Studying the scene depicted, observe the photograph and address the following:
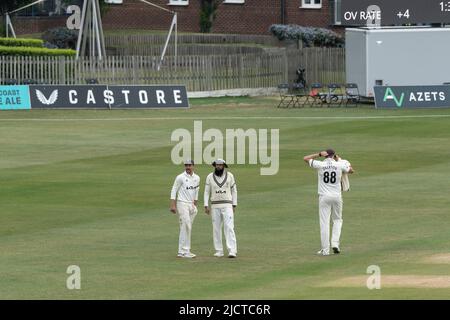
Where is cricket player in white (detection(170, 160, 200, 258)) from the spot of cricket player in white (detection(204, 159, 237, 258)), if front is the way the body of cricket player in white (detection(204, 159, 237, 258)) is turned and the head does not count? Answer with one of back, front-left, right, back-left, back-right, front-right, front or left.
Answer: right

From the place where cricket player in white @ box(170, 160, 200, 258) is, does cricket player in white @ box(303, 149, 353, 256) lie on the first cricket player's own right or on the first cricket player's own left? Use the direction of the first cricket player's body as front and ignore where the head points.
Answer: on the first cricket player's own left

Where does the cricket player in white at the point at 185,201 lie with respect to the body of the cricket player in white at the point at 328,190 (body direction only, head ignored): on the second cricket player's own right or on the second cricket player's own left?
on the second cricket player's own left

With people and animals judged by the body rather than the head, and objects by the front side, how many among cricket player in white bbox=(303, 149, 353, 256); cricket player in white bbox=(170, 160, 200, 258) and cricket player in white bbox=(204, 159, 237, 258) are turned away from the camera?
1

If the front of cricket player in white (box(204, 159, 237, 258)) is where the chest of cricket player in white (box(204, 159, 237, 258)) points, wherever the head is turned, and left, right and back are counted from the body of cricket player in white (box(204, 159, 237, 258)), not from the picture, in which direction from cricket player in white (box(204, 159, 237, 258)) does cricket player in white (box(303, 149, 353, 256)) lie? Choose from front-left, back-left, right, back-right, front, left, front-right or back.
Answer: left

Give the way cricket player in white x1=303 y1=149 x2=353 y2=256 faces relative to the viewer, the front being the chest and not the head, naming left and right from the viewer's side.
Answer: facing away from the viewer

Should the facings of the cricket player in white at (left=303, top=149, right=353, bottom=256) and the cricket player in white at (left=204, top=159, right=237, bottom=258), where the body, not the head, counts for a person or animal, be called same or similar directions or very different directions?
very different directions

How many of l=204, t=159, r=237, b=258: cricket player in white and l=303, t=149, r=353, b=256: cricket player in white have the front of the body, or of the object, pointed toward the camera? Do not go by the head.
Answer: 1

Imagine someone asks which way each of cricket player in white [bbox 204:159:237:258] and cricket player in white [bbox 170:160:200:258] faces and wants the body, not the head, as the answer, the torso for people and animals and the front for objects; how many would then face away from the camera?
0

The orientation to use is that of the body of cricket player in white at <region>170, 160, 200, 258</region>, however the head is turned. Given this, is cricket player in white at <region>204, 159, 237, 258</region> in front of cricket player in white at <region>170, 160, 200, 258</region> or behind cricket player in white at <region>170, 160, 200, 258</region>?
in front
